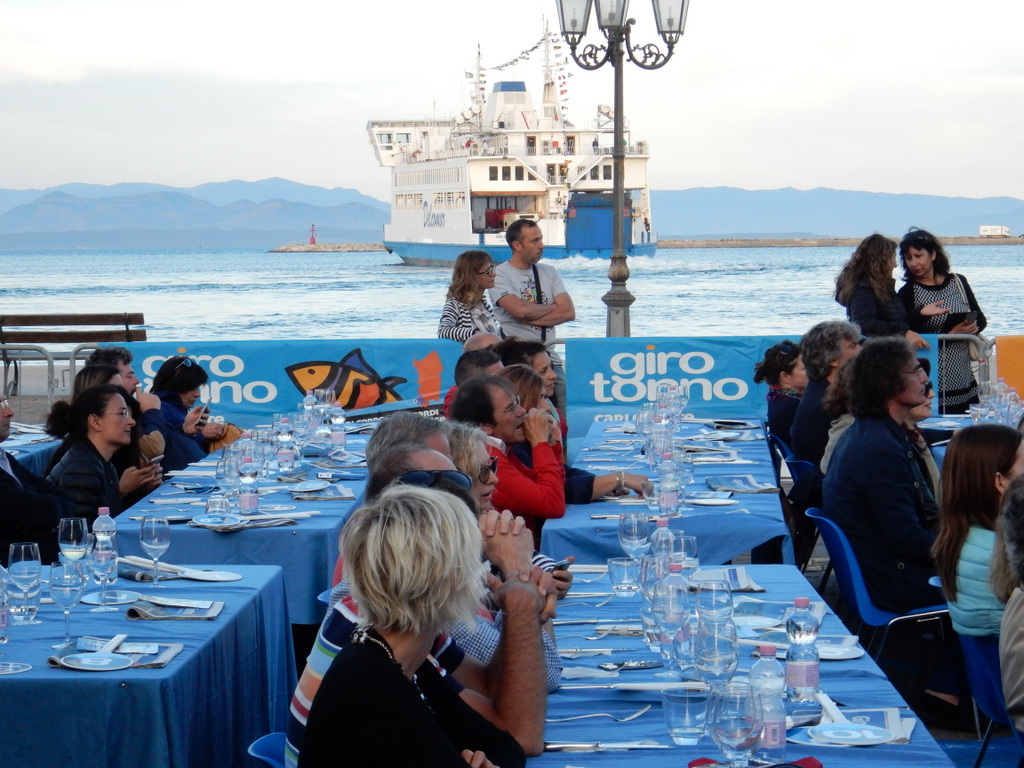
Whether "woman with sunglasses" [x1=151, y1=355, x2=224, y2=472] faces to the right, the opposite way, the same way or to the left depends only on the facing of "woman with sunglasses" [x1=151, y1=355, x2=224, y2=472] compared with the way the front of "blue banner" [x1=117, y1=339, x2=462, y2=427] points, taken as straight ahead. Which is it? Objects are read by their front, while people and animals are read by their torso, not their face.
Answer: to the left

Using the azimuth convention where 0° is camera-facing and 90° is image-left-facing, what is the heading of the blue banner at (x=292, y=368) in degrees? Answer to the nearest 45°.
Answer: approximately 0°

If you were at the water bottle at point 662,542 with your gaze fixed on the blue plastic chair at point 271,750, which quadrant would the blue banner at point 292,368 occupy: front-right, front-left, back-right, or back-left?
back-right

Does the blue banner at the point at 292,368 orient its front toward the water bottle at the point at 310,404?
yes

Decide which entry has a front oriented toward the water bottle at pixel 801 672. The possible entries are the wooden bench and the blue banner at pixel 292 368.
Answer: the blue banner

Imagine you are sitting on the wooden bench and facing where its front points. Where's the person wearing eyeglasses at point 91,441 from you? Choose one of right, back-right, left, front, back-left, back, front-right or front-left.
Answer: back

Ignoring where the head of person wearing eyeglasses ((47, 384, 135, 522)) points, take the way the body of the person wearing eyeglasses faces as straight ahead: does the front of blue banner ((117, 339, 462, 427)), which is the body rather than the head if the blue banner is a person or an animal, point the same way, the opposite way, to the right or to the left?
to the right

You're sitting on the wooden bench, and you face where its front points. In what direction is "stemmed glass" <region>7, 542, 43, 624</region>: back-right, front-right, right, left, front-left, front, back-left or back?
back

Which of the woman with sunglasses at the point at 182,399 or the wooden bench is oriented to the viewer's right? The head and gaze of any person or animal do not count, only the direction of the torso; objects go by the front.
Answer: the woman with sunglasses

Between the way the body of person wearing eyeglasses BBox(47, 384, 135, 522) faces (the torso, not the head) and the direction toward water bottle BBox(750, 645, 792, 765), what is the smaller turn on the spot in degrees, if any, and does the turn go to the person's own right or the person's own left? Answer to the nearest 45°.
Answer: approximately 90° to the person's own right

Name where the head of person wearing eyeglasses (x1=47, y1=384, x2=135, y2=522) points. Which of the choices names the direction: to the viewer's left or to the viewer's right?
to the viewer's right

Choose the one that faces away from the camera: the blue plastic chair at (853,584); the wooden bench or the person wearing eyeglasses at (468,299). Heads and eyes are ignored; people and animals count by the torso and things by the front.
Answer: the wooden bench

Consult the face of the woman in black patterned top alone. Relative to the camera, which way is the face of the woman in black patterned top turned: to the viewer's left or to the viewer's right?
to the viewer's left

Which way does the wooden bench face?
away from the camera
